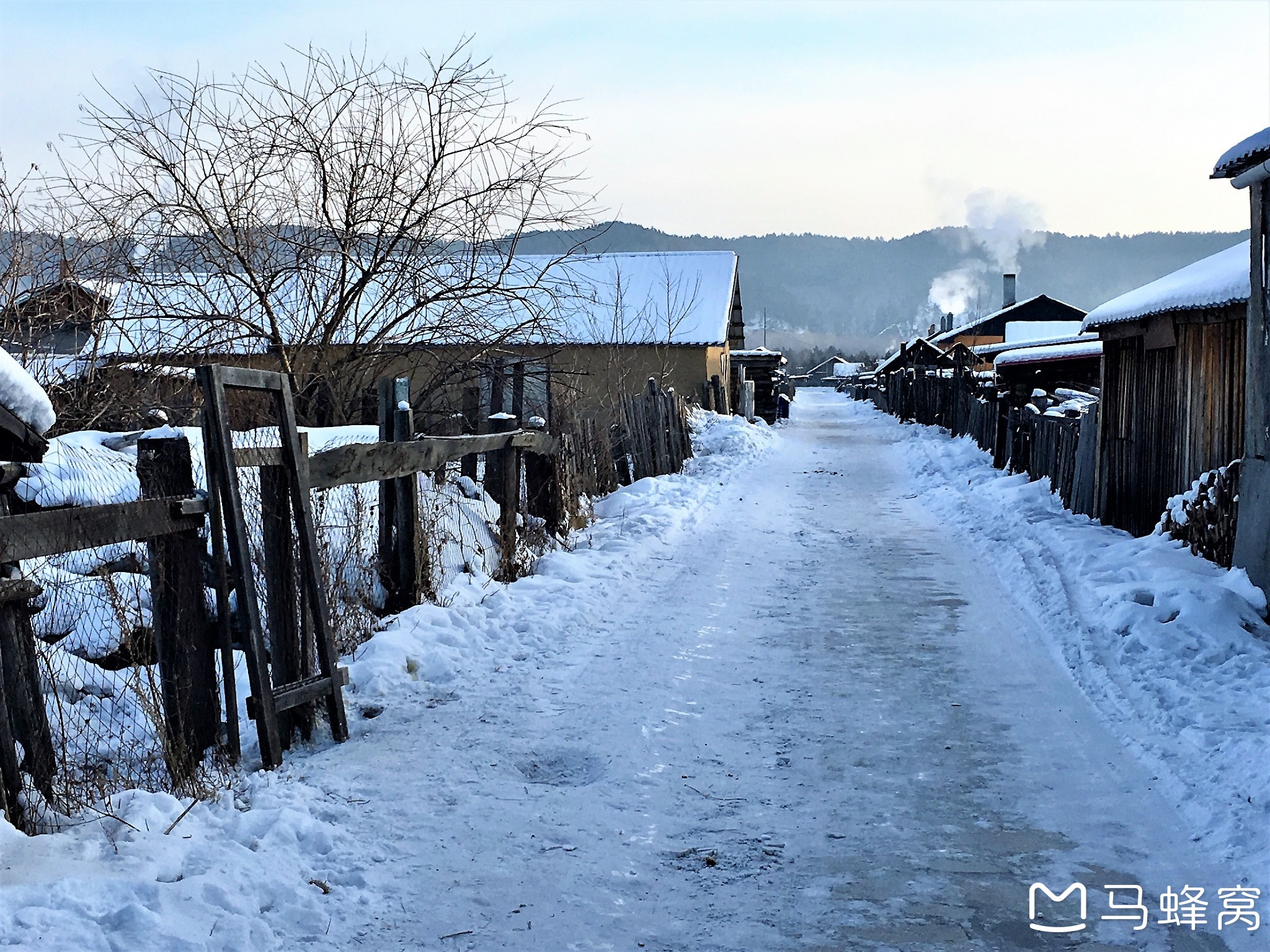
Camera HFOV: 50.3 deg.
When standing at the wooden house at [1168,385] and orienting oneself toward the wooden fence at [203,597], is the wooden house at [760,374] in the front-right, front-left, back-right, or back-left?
back-right

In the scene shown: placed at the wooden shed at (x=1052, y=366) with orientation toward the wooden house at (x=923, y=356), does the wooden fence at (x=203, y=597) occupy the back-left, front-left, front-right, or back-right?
back-left

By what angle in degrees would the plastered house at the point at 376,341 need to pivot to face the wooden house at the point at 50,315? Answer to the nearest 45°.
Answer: approximately 45° to its right

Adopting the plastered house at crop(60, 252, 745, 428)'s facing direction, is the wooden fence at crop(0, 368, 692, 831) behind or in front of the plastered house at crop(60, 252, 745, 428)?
in front

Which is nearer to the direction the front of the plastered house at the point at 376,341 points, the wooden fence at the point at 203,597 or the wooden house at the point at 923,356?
the wooden fence

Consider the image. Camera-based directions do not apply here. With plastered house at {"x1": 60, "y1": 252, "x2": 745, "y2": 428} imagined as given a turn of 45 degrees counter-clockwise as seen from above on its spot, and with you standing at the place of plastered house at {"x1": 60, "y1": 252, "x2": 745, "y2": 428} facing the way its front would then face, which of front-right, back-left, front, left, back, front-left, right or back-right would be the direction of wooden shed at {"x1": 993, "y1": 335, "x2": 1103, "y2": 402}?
left

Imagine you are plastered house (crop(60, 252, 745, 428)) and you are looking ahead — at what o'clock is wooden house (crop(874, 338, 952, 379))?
wooden house (crop(874, 338, 952, 379)) is roughly at 7 o'clock from plastered house (crop(60, 252, 745, 428)).

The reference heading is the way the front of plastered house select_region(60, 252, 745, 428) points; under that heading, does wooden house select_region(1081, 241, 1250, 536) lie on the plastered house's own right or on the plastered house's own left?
on the plastered house's own left

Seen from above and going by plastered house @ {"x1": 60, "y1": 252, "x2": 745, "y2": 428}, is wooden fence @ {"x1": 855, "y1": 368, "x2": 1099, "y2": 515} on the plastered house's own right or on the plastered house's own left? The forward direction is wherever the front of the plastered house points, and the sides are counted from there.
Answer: on the plastered house's own left

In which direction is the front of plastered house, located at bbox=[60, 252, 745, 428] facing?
toward the camera
